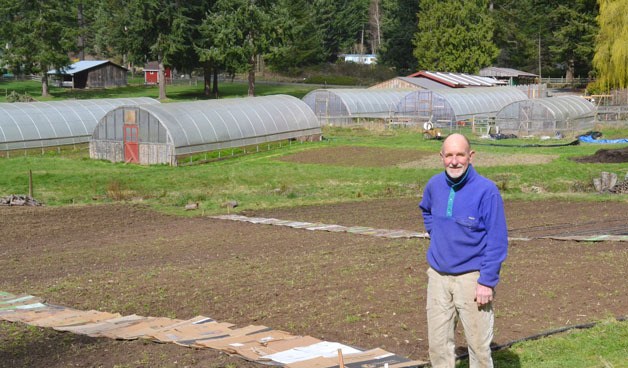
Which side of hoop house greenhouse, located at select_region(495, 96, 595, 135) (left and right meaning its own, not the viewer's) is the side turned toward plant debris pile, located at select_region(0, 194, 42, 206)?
front

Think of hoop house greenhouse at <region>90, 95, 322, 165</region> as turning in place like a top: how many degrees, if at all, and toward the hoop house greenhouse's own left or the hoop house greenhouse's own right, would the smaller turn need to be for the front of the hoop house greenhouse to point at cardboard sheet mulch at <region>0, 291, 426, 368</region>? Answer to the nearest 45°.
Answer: approximately 45° to the hoop house greenhouse's own left

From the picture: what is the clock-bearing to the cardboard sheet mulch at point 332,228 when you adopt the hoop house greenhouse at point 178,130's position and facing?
The cardboard sheet mulch is roughly at 10 o'clock from the hoop house greenhouse.

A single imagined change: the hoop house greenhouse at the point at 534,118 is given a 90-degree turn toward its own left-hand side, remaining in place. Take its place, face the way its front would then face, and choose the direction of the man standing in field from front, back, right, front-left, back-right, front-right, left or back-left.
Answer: front-right

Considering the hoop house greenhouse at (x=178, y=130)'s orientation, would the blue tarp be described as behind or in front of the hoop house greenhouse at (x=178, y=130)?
behind

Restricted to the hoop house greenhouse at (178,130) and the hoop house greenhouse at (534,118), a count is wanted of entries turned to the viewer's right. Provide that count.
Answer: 0

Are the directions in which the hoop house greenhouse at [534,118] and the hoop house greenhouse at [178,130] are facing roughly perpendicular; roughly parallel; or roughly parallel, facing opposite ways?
roughly parallel

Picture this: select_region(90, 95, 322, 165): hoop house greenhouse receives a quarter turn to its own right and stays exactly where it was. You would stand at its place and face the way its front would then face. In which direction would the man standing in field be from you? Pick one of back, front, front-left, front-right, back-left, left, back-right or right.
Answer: back-left

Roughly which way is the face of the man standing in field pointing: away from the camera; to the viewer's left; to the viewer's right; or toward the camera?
toward the camera

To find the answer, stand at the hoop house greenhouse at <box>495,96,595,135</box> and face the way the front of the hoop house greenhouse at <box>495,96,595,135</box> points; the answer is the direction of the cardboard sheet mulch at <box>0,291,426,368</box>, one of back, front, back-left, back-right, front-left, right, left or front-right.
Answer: front-left

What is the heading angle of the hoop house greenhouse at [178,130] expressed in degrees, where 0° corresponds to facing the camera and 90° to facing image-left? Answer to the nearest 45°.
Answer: approximately 45°

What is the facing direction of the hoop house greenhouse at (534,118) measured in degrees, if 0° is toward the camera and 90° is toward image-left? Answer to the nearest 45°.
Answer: approximately 45°

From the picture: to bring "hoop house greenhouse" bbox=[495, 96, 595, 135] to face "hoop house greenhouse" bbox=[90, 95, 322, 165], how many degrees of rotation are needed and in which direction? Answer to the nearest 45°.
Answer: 0° — it already faces it
